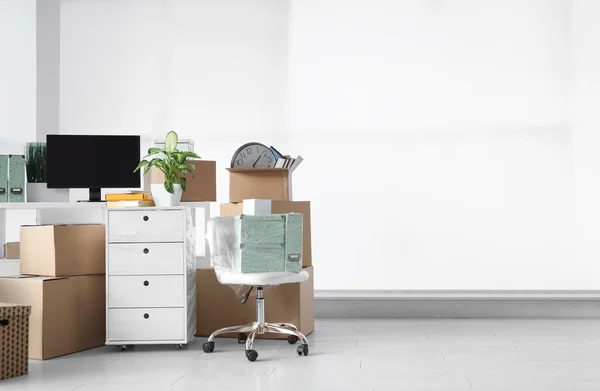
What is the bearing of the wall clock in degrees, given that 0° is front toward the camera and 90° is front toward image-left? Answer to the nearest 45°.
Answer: approximately 0°

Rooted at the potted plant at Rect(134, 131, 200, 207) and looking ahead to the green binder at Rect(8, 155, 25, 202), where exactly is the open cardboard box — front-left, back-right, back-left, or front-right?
back-right

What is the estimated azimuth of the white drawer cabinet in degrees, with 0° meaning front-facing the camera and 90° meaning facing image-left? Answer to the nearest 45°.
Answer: approximately 0°

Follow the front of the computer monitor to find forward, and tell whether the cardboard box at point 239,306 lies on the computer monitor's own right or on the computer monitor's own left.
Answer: on the computer monitor's own left
